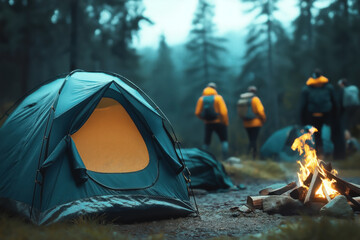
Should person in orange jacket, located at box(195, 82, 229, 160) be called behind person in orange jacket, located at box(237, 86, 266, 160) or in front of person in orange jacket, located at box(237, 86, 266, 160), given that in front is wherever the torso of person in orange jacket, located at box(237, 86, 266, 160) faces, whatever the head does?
behind

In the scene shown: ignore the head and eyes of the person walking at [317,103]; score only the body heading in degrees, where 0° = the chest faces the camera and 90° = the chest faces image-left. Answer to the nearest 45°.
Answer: approximately 180°

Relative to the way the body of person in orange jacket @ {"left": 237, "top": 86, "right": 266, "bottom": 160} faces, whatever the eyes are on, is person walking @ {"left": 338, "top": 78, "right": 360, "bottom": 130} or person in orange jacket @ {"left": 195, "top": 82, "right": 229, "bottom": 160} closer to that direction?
the person walking

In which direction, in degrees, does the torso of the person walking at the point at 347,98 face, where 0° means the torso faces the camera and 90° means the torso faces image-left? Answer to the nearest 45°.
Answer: approximately 135°

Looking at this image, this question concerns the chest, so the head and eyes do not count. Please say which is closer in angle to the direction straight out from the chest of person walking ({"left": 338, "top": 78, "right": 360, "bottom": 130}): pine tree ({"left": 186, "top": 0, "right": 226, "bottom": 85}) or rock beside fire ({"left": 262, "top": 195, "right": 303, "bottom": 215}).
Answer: the pine tree

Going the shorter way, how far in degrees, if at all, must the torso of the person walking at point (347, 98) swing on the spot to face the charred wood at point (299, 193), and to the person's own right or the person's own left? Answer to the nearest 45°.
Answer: approximately 135° to the person's own left

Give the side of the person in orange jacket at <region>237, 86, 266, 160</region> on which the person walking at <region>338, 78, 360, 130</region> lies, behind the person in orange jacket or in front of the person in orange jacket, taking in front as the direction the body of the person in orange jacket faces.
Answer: in front

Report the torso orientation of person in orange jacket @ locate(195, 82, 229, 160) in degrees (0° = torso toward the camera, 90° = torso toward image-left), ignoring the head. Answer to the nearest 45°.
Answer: approximately 180°

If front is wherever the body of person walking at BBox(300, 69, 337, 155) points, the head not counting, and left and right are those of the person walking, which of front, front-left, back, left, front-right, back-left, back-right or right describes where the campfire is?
back

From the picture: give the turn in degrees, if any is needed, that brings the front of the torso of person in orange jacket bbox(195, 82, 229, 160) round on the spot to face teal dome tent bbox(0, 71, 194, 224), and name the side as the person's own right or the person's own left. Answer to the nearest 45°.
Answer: approximately 180°

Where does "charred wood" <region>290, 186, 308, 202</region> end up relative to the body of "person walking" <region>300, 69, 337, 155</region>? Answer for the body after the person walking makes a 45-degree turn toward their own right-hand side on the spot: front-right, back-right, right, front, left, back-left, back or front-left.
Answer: back-right

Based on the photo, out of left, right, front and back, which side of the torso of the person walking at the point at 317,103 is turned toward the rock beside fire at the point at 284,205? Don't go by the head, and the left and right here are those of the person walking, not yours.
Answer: back

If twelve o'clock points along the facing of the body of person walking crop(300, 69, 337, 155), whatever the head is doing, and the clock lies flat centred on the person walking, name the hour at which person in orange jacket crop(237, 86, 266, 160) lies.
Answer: The person in orange jacket is roughly at 9 o'clock from the person walking.

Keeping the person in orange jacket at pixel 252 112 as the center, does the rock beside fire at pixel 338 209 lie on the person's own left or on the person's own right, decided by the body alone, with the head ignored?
on the person's own right
